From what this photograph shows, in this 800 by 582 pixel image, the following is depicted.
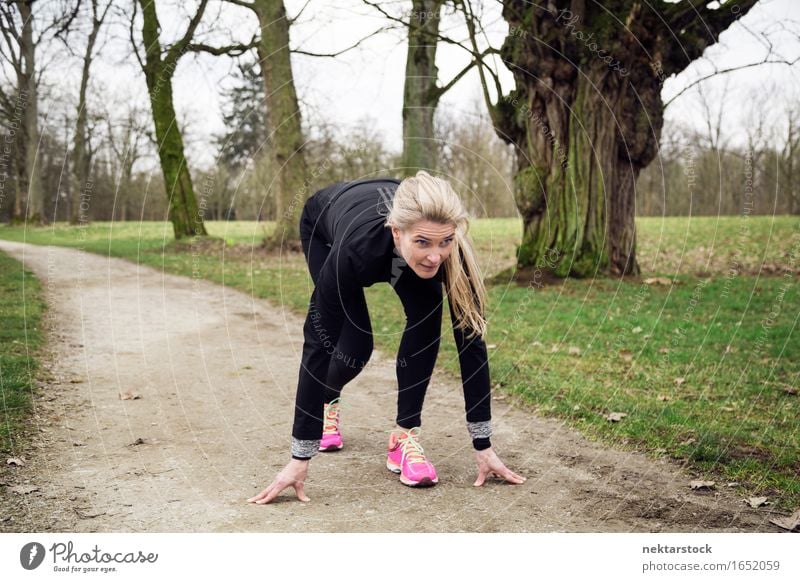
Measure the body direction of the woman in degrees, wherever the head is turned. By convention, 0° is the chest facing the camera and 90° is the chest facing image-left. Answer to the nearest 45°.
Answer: approximately 315°

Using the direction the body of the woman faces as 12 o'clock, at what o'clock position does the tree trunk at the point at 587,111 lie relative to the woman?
The tree trunk is roughly at 8 o'clock from the woman.

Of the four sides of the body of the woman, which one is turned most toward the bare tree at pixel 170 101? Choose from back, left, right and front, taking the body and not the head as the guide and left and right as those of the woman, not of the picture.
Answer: back

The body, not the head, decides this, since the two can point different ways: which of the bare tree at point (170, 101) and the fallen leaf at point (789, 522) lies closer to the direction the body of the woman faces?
the fallen leaf

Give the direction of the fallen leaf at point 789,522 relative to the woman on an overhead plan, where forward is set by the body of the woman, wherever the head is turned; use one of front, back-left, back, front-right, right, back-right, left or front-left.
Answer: front-left

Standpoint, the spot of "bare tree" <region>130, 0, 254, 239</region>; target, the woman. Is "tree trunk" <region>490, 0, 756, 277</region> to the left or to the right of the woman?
left

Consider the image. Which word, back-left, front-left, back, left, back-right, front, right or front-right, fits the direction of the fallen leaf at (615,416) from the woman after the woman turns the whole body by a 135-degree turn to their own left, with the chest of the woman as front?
front-right
